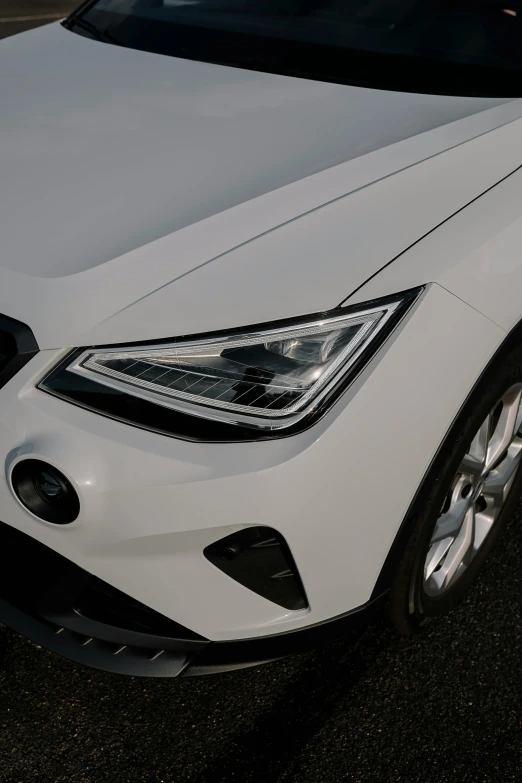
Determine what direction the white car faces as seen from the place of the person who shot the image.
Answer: facing the viewer and to the left of the viewer
